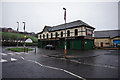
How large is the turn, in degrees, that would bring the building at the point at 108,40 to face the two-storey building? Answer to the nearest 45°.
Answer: approximately 45° to its right

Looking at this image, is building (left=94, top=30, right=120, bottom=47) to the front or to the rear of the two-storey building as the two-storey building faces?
to the rear

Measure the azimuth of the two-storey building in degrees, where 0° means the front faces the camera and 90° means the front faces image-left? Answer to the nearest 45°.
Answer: approximately 45°

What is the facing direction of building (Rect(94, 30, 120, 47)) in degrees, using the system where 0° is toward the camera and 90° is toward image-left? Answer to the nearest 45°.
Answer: approximately 0°

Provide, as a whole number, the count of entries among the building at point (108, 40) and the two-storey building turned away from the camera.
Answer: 0
